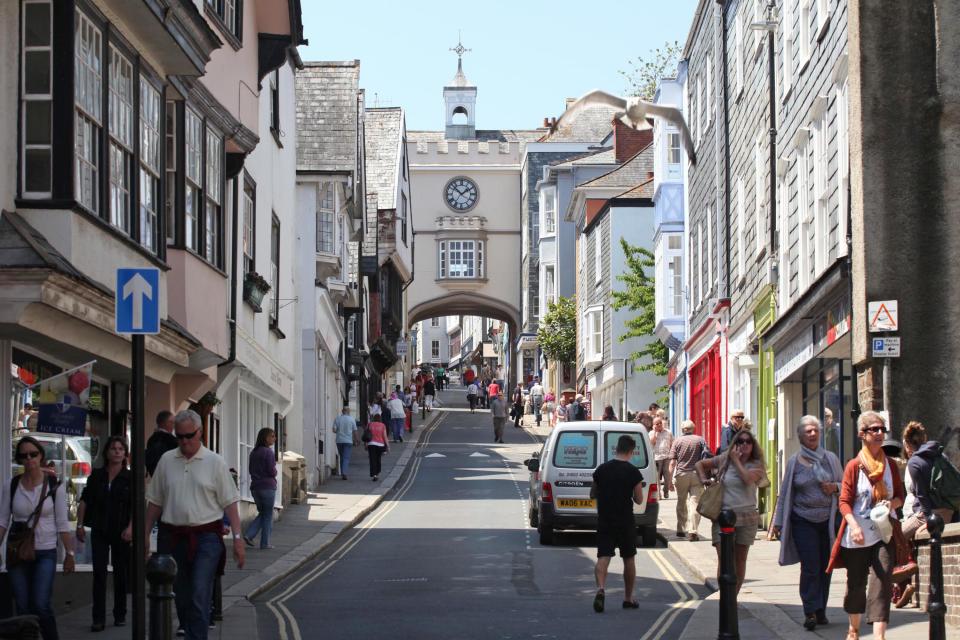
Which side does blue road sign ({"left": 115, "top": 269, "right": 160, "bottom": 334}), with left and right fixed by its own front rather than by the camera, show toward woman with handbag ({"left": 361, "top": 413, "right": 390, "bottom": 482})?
back

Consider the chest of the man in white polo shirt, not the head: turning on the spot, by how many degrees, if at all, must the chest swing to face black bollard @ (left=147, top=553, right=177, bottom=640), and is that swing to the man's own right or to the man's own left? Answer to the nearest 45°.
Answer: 0° — they already face it

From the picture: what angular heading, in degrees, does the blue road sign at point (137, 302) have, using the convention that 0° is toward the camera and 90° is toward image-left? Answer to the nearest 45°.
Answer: approximately 0°

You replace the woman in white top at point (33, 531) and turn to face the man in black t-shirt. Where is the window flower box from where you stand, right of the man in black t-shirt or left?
left
